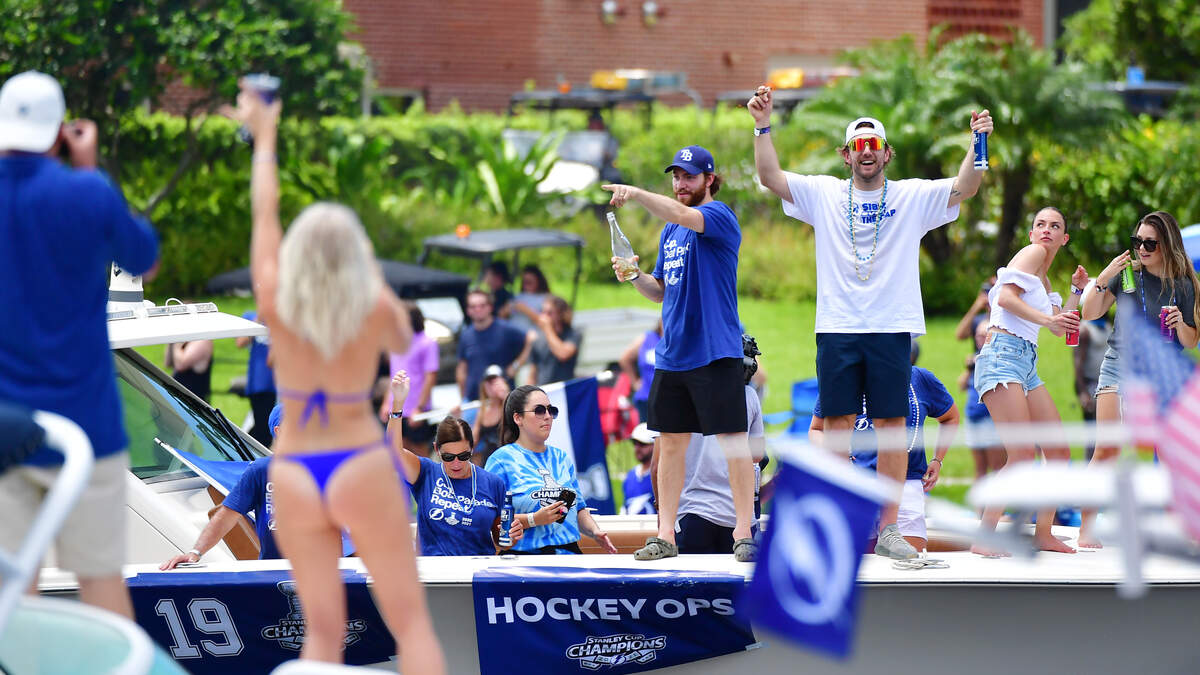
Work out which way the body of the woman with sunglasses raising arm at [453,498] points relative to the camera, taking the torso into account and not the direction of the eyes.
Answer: toward the camera

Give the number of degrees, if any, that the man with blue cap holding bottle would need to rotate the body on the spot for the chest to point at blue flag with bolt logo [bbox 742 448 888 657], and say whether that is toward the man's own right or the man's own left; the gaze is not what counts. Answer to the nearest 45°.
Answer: approximately 45° to the man's own left

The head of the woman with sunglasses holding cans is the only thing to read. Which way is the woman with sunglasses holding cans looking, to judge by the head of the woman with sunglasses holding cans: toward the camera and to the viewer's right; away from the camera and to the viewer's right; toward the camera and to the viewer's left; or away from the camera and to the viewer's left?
toward the camera and to the viewer's left

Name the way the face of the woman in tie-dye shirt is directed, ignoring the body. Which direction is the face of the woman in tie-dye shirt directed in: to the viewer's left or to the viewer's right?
to the viewer's right

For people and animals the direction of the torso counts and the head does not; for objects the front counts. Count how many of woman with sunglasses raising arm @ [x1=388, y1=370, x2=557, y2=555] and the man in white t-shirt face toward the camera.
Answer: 2

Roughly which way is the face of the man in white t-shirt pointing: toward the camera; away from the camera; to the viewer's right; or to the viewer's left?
toward the camera

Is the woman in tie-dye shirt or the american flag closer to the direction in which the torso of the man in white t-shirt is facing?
the american flag

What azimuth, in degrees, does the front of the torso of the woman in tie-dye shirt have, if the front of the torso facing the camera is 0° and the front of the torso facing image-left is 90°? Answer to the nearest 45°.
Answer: approximately 315°

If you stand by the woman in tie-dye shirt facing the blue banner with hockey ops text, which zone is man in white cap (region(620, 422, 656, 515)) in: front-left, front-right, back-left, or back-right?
back-left

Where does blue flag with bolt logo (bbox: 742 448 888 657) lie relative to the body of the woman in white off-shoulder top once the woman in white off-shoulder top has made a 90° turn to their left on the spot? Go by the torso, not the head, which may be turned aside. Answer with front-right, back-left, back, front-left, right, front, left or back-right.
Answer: back-right

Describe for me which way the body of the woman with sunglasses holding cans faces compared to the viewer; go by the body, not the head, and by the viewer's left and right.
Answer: facing the viewer and to the left of the viewer

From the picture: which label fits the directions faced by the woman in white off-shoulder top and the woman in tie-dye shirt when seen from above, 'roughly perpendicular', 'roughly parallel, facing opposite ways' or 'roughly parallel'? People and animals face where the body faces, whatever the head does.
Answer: roughly parallel

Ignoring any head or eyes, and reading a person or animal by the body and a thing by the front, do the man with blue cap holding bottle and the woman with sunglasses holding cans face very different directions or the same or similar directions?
same or similar directions

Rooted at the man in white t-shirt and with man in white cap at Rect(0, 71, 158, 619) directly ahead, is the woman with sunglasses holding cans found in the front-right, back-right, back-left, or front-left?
back-left

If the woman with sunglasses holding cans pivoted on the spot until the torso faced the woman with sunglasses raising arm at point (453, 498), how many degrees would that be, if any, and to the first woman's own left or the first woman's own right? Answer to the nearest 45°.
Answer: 0° — they already face them

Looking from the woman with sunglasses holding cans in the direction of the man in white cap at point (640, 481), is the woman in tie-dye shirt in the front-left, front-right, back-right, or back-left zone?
front-left
